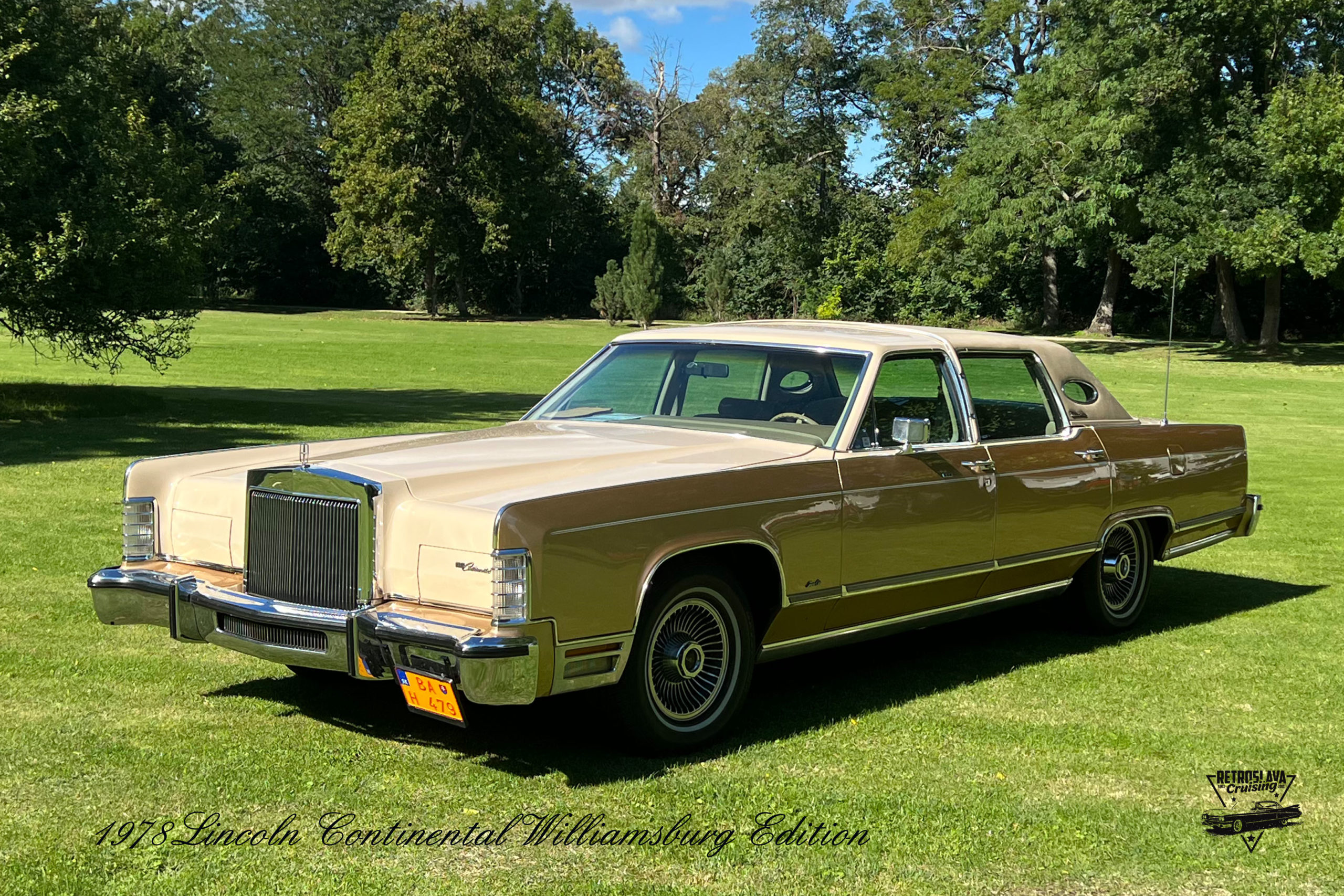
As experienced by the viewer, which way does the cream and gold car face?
facing the viewer and to the left of the viewer

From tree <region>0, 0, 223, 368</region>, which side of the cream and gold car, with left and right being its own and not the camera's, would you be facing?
right

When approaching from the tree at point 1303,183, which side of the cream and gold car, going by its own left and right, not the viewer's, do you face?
back

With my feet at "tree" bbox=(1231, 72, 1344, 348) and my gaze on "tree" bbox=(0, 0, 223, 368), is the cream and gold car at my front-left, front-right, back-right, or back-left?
front-left

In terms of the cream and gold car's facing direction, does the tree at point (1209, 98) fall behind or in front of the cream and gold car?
behind
